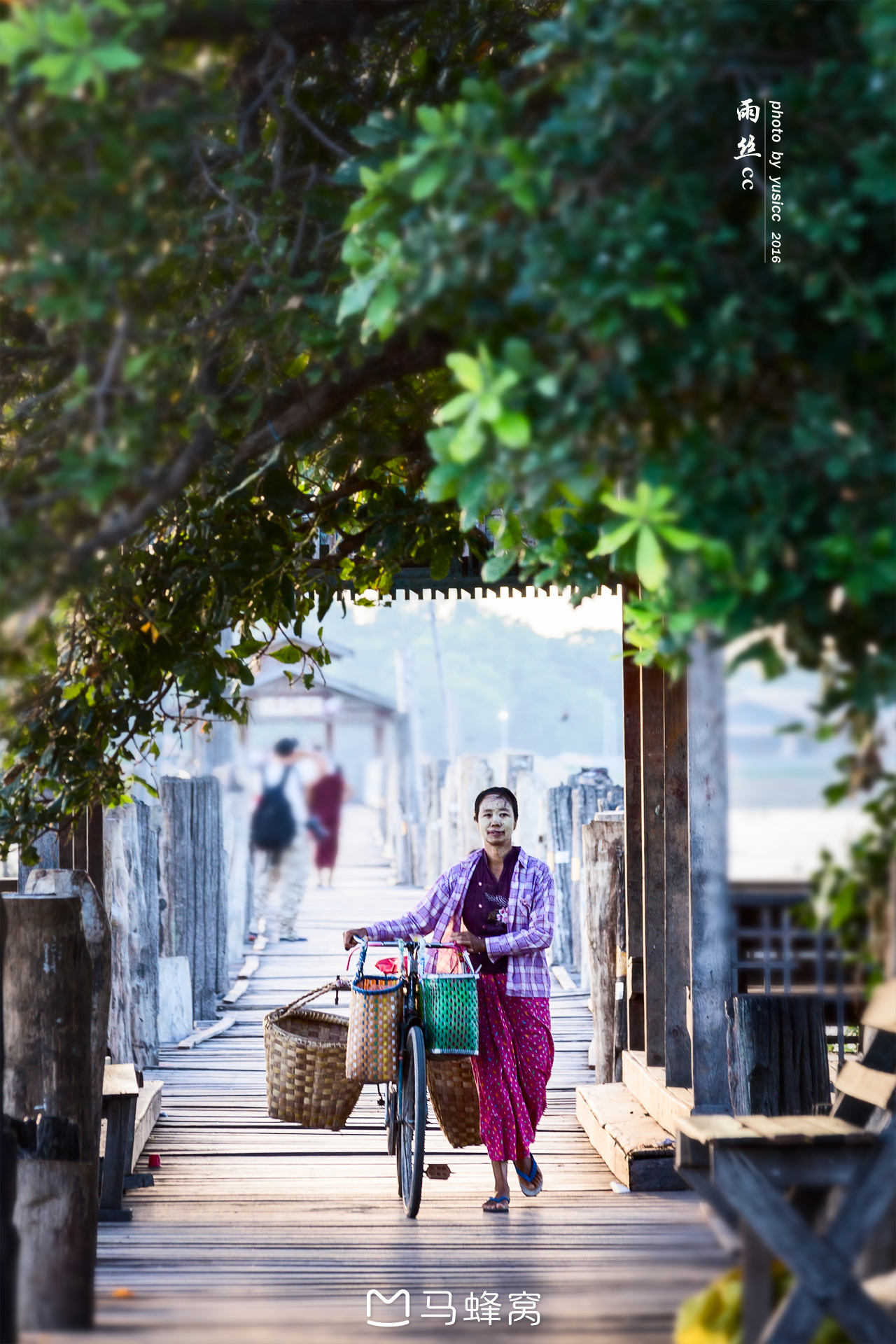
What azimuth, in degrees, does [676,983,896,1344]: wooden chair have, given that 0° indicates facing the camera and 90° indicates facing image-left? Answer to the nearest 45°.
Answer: approximately 90°

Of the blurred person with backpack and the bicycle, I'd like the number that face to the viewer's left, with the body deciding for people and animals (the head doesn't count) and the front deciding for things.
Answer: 0

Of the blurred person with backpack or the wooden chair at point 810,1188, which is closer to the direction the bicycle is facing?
the wooden chair

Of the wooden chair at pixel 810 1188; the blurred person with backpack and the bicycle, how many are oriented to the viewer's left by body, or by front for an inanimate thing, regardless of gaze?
1

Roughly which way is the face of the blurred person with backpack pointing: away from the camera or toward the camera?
away from the camera

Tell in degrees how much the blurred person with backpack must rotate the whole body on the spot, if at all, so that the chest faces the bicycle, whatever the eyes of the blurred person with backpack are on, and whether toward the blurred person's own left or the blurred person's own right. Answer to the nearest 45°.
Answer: approximately 135° to the blurred person's own right

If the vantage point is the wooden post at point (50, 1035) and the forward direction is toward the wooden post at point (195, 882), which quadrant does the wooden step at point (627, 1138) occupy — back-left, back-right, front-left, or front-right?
front-right

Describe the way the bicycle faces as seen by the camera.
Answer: facing the viewer

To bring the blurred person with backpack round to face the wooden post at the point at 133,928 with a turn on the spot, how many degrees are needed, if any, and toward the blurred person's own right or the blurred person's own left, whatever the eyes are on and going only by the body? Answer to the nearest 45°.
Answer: approximately 135° to the blurred person's own right

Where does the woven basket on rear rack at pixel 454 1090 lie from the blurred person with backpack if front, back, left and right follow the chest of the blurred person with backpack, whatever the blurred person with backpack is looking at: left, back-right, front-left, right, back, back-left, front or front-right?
back-right

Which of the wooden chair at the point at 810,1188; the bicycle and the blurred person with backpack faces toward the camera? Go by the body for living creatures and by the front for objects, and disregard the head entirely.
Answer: the bicycle

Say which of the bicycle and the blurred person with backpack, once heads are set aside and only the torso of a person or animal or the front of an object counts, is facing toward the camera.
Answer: the bicycle

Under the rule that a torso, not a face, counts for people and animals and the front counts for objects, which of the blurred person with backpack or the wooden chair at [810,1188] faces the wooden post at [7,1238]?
the wooden chair

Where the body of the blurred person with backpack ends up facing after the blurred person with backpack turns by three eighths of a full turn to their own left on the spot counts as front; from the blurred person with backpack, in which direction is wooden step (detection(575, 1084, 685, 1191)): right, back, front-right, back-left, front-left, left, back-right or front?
left
